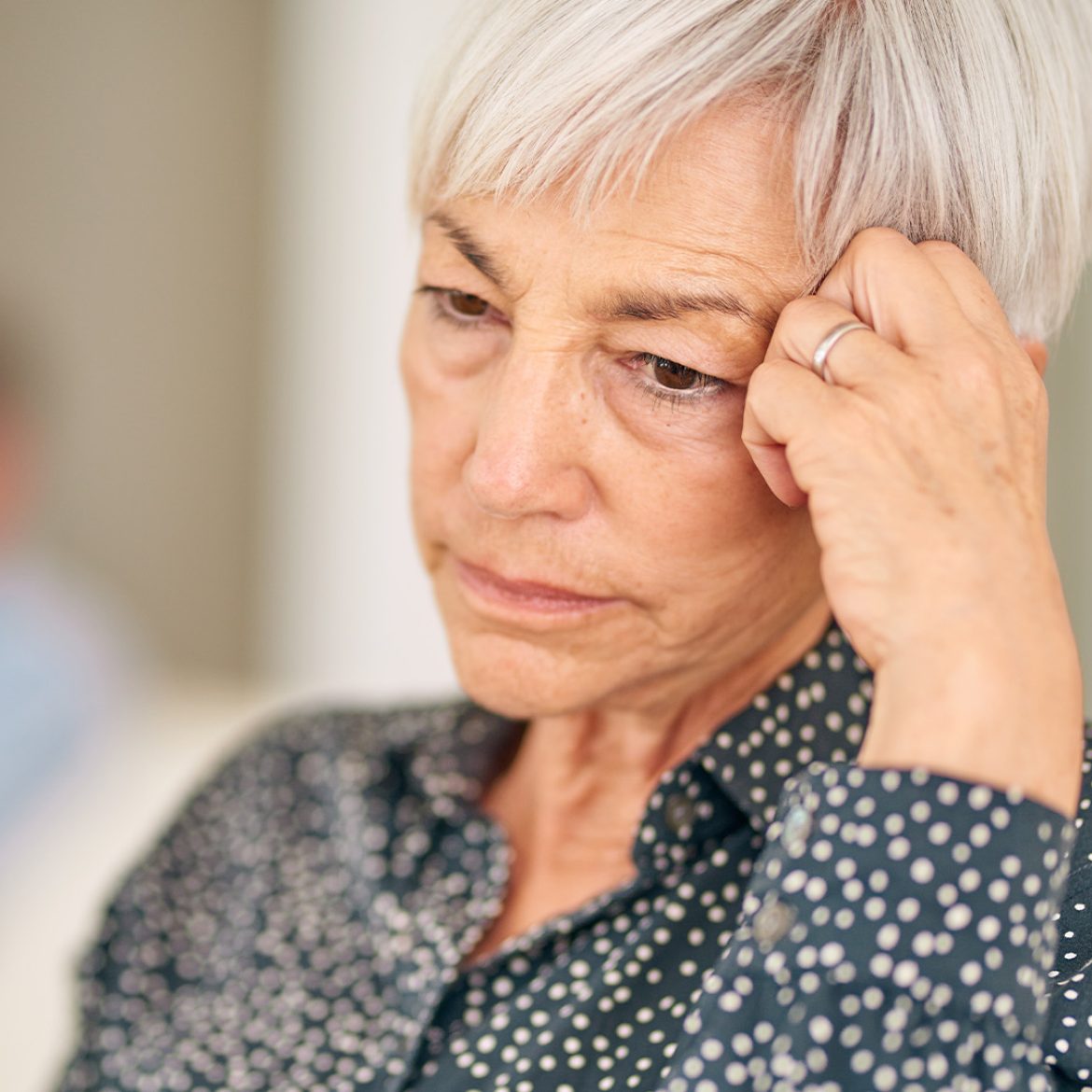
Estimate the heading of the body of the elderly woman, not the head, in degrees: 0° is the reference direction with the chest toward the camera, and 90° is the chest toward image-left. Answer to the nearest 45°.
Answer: approximately 45°

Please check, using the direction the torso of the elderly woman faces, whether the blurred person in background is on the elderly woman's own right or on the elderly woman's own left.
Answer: on the elderly woman's own right
